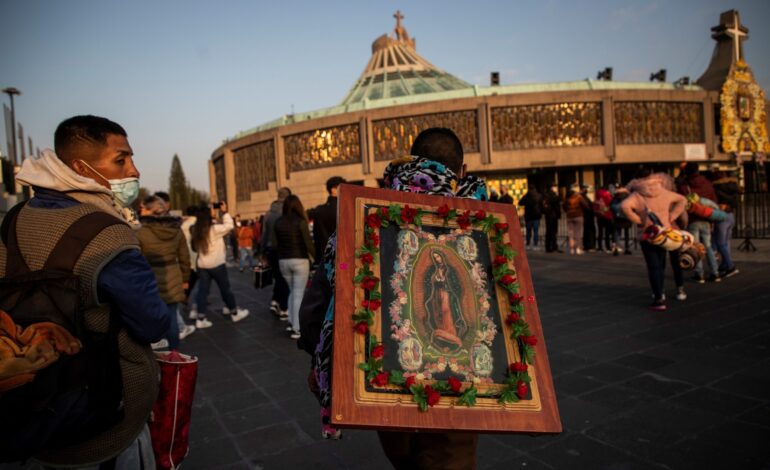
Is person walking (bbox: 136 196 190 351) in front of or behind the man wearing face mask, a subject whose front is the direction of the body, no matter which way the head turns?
in front

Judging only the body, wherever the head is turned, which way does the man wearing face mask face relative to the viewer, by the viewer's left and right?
facing away from the viewer and to the right of the viewer

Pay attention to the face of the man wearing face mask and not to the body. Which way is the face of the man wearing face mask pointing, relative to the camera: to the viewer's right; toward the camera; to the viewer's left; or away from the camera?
to the viewer's right

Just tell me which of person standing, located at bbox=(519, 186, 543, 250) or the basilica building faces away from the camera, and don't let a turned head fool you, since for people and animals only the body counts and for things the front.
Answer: the person standing

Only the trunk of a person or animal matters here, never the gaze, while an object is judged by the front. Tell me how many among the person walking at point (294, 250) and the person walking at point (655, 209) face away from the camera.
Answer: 2

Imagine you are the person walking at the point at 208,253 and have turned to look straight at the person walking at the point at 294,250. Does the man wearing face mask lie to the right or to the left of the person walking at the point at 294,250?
right

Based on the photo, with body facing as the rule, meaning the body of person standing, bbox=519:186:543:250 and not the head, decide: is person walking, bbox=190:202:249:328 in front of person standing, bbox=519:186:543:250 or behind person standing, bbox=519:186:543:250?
behind

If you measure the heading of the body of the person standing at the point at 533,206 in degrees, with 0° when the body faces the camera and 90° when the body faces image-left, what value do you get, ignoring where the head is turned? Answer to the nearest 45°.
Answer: approximately 180°

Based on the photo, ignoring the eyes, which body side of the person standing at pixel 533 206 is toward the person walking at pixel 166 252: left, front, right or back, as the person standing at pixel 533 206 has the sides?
back

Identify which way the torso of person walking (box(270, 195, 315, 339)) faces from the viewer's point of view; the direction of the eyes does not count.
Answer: away from the camera

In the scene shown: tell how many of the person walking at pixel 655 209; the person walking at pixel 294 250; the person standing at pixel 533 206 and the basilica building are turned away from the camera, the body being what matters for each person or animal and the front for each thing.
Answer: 3

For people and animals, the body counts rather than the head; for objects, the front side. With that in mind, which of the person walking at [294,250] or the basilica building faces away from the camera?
the person walking

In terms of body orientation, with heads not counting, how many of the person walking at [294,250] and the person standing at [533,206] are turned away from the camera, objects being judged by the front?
2

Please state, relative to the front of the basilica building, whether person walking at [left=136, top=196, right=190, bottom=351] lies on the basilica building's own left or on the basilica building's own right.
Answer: on the basilica building's own right

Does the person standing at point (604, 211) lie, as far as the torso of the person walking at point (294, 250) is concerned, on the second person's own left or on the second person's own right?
on the second person's own right

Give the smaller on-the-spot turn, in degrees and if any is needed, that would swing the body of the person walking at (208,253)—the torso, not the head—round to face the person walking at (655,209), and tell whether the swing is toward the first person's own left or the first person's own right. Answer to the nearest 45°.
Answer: approximately 90° to the first person's own right

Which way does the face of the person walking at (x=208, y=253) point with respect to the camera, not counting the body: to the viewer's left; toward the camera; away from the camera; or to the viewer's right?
away from the camera

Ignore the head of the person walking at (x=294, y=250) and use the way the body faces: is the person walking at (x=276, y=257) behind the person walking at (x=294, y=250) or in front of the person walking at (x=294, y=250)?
in front

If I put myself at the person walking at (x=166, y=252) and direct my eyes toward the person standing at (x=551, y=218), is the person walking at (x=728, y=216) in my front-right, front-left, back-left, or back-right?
front-right
